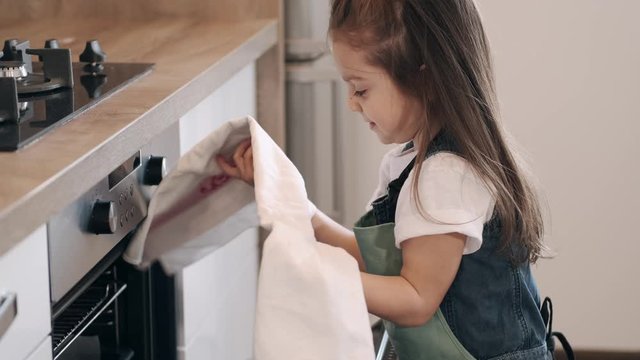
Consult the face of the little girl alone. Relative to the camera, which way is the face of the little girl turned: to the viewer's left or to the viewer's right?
to the viewer's left

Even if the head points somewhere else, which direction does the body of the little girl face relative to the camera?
to the viewer's left

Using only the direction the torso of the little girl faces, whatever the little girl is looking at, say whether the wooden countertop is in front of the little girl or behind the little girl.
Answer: in front

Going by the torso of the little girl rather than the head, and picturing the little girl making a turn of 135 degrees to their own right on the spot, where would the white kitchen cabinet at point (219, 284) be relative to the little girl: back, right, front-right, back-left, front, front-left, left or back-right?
left
